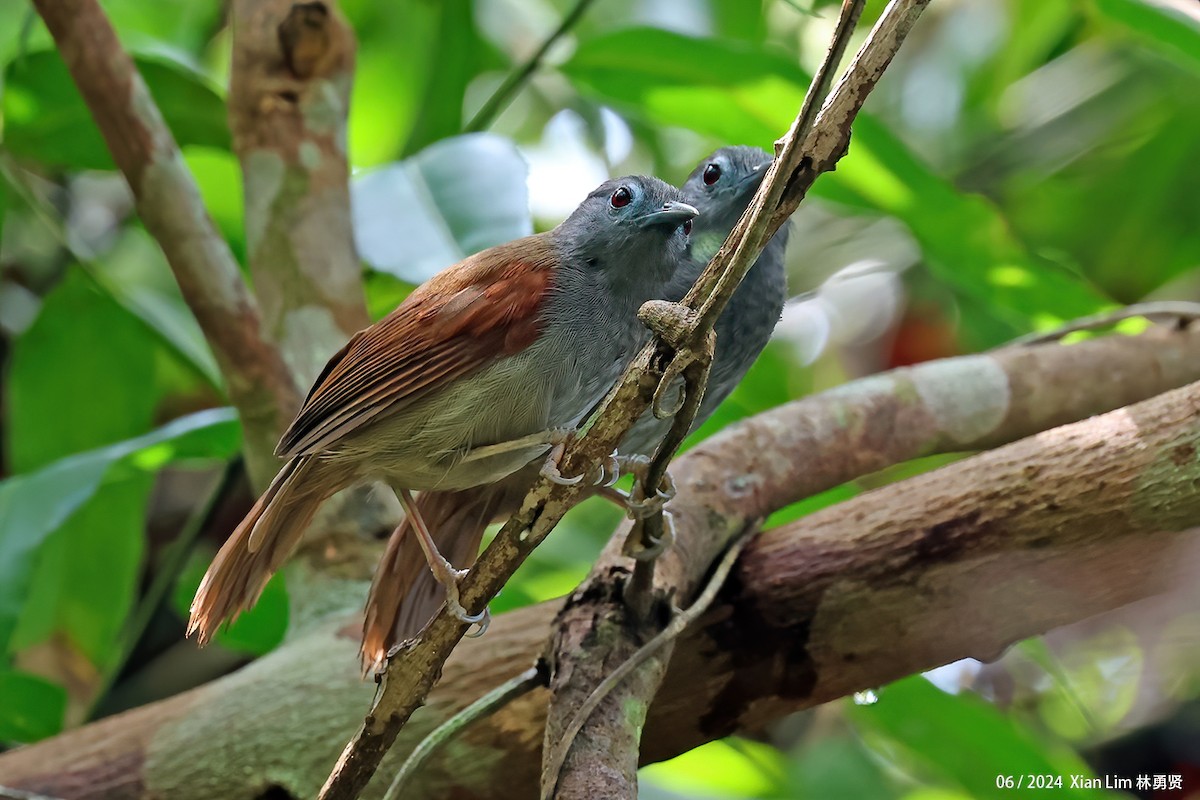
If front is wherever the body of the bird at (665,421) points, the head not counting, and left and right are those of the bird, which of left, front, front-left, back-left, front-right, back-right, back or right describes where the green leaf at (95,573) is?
back-left

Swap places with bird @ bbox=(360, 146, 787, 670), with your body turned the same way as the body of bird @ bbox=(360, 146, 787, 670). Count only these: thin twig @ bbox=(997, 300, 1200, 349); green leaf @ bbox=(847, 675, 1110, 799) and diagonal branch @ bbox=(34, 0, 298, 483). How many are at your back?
1

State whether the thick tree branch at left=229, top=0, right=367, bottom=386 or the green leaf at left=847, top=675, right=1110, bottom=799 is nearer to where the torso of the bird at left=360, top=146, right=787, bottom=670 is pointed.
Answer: the green leaf

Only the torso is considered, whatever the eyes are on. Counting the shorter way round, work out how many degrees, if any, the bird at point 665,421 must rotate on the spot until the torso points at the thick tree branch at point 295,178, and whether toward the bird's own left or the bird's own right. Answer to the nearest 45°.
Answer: approximately 180°

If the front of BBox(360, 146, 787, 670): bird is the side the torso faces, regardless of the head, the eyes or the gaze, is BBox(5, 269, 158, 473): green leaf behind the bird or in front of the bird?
behind

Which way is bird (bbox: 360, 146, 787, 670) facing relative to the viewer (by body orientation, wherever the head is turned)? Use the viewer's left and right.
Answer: facing to the right of the viewer

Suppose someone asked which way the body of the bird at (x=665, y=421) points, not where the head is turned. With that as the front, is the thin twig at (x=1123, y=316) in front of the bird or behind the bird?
in front

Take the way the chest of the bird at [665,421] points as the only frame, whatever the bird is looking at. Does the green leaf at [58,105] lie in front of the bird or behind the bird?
behind
